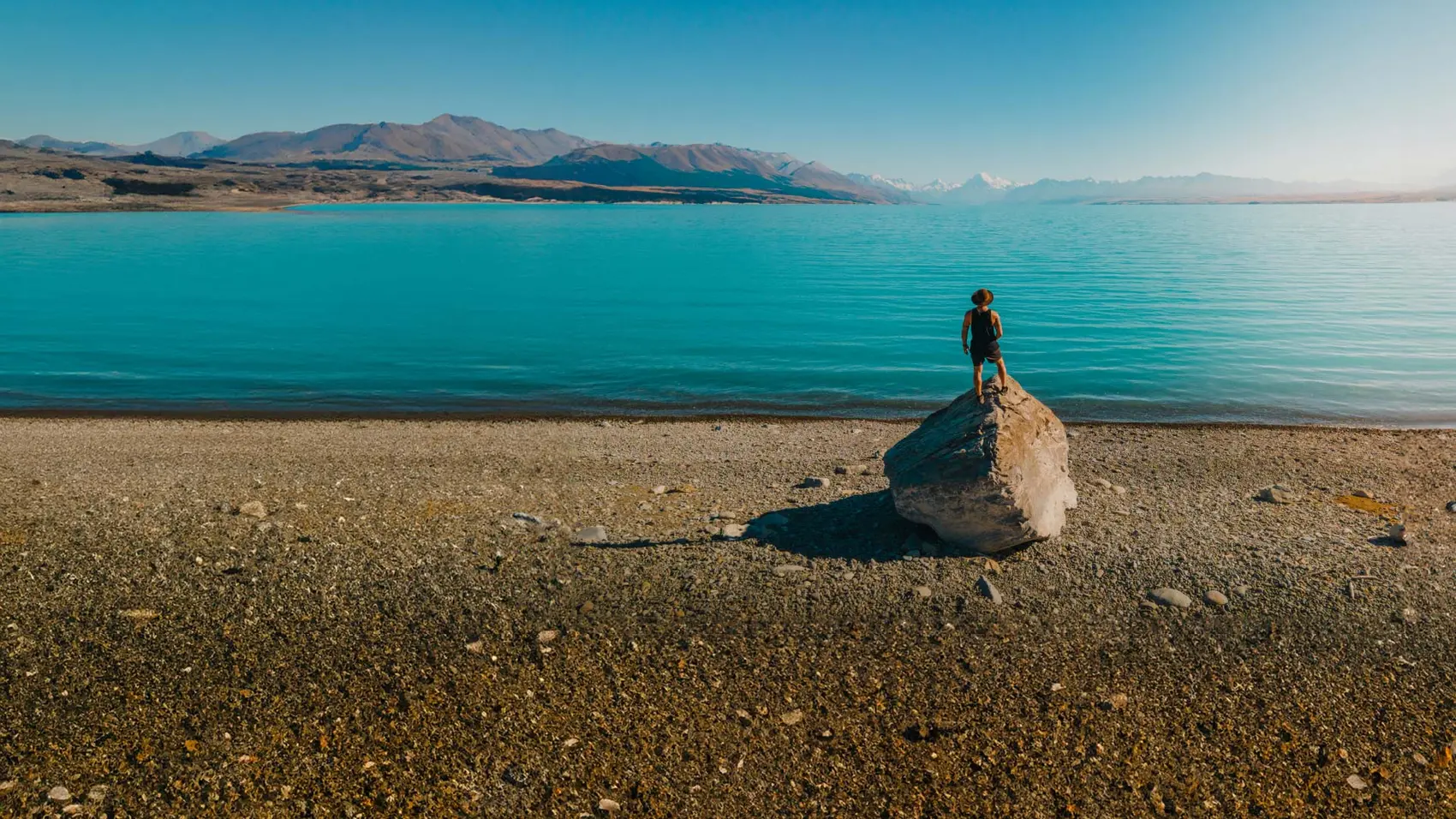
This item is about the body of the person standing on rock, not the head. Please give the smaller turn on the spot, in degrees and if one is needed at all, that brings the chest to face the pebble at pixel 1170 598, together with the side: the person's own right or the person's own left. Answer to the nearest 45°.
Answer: approximately 135° to the person's own right

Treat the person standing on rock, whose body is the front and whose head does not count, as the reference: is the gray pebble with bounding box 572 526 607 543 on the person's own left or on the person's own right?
on the person's own left

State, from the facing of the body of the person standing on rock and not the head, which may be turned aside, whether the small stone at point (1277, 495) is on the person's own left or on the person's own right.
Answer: on the person's own right

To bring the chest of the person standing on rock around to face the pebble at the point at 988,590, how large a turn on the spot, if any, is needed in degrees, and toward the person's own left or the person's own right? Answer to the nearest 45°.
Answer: approximately 180°

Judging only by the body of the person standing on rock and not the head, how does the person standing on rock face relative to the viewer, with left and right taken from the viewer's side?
facing away from the viewer

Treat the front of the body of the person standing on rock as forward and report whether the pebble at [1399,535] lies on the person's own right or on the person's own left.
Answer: on the person's own right

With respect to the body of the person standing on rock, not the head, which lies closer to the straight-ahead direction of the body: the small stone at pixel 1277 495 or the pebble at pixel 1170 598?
the small stone
